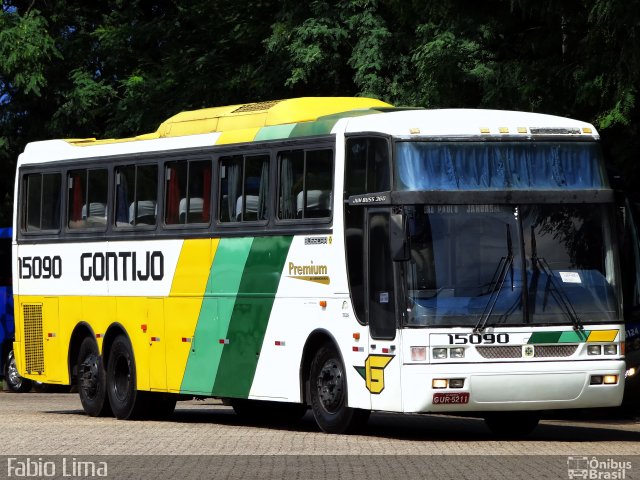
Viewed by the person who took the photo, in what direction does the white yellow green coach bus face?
facing the viewer and to the right of the viewer

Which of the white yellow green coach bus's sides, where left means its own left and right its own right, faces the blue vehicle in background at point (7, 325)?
back

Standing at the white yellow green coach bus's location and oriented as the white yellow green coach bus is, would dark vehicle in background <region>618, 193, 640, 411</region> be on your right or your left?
on your left
